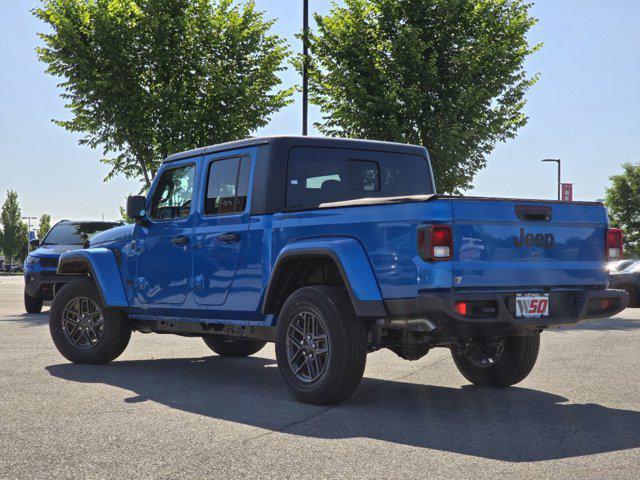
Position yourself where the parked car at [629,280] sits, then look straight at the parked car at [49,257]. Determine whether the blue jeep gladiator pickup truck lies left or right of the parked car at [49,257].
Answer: left

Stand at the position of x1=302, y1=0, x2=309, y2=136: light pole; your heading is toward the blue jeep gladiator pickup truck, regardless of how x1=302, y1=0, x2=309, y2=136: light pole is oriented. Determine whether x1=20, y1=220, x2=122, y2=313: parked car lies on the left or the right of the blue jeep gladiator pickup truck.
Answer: right

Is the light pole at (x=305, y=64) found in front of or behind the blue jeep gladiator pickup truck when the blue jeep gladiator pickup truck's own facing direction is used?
in front

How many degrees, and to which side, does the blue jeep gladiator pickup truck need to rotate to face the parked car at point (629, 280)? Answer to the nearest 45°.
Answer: approximately 90° to its right

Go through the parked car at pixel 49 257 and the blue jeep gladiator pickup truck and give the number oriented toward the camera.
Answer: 1

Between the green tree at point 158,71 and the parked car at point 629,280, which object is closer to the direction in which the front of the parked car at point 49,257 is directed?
the parked car

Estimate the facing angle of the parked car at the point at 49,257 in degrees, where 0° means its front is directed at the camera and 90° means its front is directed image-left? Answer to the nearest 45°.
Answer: approximately 0°

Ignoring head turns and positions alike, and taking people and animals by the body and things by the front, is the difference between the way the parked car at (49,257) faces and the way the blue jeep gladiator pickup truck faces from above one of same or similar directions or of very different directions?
very different directions

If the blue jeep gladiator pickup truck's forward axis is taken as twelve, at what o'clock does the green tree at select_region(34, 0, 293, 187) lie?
The green tree is roughly at 1 o'clock from the blue jeep gladiator pickup truck.

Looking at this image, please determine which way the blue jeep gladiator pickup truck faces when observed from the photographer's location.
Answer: facing away from the viewer and to the left of the viewer

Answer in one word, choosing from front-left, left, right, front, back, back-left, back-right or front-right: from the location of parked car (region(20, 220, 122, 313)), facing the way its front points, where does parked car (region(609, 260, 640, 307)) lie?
left

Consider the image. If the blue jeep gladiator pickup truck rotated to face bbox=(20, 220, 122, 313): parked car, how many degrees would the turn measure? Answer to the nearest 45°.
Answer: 0° — it already faces it
